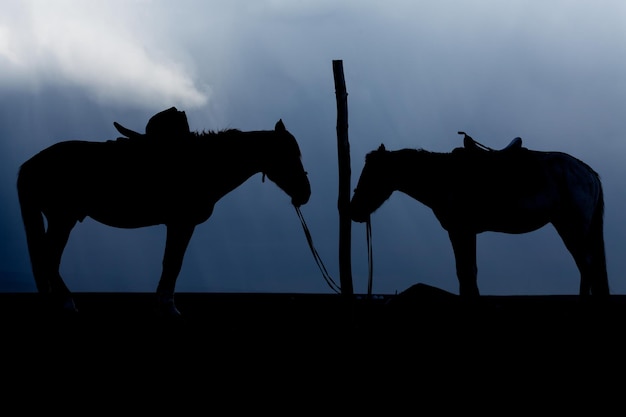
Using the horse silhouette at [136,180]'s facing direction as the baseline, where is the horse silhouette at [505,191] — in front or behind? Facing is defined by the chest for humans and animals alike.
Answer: in front

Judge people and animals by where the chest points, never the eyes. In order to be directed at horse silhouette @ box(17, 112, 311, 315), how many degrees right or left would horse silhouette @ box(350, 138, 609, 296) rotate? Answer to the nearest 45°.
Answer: approximately 45° to its left

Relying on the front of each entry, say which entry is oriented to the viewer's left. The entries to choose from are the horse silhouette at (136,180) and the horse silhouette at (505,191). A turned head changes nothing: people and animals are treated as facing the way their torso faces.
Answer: the horse silhouette at (505,191)

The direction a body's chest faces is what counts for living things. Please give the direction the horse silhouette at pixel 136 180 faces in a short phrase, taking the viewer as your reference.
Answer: facing to the right of the viewer

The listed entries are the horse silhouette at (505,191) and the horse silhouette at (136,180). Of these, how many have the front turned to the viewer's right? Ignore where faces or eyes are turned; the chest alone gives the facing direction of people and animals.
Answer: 1

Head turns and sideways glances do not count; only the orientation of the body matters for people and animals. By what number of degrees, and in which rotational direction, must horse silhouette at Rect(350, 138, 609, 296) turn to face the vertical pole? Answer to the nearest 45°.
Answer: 0° — it already faces it

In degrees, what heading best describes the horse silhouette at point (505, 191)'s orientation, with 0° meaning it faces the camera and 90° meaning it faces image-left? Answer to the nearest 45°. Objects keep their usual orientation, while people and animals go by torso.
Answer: approximately 90°

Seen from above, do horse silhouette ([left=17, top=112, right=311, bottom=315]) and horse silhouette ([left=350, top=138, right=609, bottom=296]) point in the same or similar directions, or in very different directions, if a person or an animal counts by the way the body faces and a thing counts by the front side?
very different directions
